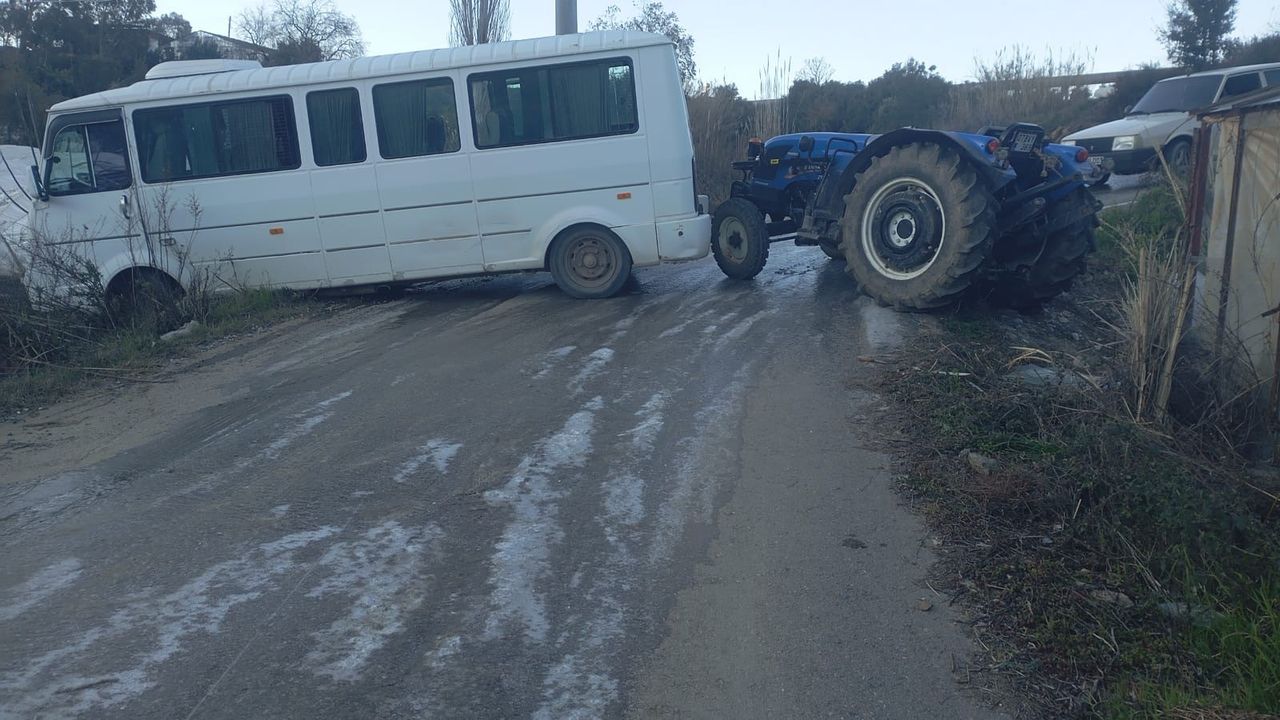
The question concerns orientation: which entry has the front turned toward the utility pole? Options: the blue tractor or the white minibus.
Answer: the blue tractor

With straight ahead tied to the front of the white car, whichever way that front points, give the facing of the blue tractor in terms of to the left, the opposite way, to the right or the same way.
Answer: to the right

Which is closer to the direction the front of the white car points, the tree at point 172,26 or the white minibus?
the white minibus

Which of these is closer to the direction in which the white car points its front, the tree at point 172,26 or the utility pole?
the utility pole

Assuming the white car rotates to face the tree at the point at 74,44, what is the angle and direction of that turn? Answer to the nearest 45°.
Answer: approximately 45° to its right

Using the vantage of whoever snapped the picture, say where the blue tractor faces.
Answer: facing away from the viewer and to the left of the viewer

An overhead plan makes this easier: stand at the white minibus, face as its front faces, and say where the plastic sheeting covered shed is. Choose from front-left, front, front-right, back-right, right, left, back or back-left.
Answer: back-left

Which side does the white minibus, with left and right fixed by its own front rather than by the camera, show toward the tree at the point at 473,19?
right

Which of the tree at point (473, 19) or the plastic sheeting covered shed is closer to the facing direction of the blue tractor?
the tree

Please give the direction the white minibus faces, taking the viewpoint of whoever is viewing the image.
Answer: facing to the left of the viewer
